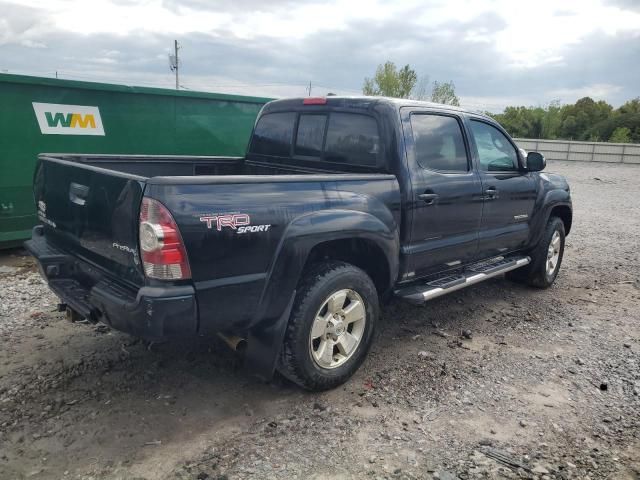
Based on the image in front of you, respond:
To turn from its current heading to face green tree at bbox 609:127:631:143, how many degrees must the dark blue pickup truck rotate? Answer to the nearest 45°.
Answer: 0° — it already faces it

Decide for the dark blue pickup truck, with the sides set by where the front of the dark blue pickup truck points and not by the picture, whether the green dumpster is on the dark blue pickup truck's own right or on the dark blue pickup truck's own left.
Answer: on the dark blue pickup truck's own left

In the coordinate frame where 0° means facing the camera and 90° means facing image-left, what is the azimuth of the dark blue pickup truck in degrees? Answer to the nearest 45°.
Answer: approximately 225°

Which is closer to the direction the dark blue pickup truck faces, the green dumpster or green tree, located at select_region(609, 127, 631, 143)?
the green tree
